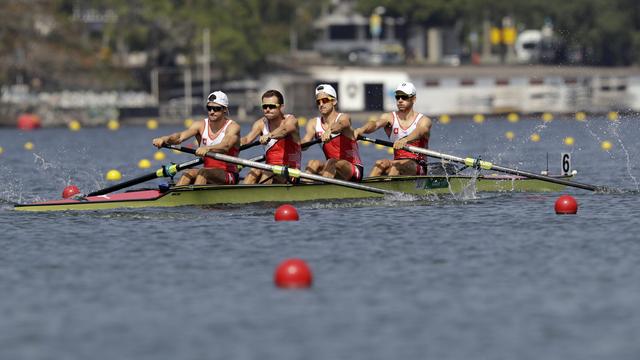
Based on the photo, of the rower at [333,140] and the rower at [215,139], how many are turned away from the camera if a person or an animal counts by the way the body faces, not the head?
0

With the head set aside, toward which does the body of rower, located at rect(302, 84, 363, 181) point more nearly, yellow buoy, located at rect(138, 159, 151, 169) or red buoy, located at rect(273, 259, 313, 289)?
the red buoy

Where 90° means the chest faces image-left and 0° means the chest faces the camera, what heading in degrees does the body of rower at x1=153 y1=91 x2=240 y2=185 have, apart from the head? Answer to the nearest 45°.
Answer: approximately 45°

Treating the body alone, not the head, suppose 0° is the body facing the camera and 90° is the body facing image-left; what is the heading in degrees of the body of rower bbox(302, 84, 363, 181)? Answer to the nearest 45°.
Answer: approximately 45°

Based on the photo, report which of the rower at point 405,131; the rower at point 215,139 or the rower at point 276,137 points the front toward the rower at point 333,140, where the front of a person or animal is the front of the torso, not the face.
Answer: the rower at point 405,131

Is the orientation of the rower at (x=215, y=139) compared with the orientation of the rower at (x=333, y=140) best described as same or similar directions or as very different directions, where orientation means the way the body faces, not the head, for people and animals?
same or similar directions

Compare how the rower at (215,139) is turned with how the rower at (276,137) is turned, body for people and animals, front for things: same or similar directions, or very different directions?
same or similar directions

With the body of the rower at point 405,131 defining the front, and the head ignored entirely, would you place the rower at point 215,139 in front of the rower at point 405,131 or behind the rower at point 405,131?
in front

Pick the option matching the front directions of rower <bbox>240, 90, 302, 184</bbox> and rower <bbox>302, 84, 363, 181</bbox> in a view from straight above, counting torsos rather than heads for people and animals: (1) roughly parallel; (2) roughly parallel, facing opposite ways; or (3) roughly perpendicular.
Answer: roughly parallel

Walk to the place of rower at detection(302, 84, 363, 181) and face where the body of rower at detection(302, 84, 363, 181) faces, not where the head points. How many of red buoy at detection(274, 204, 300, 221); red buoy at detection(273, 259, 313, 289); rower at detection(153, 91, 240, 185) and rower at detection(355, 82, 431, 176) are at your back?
1

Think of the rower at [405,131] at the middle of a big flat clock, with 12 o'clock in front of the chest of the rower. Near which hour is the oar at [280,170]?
The oar is roughly at 12 o'clock from the rower.

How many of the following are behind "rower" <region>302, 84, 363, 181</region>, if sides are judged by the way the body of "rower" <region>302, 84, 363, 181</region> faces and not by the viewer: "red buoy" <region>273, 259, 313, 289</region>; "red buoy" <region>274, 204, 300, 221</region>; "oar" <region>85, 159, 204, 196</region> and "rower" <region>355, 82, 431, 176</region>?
1

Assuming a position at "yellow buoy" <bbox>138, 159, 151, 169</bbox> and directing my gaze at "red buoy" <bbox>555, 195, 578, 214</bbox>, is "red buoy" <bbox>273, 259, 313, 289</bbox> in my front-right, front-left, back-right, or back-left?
front-right

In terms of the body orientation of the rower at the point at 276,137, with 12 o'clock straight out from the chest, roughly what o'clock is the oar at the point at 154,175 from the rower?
The oar is roughly at 1 o'clock from the rower.

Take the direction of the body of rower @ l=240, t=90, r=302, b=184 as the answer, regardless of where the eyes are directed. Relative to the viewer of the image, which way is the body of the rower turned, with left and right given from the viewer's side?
facing the viewer and to the left of the viewer
